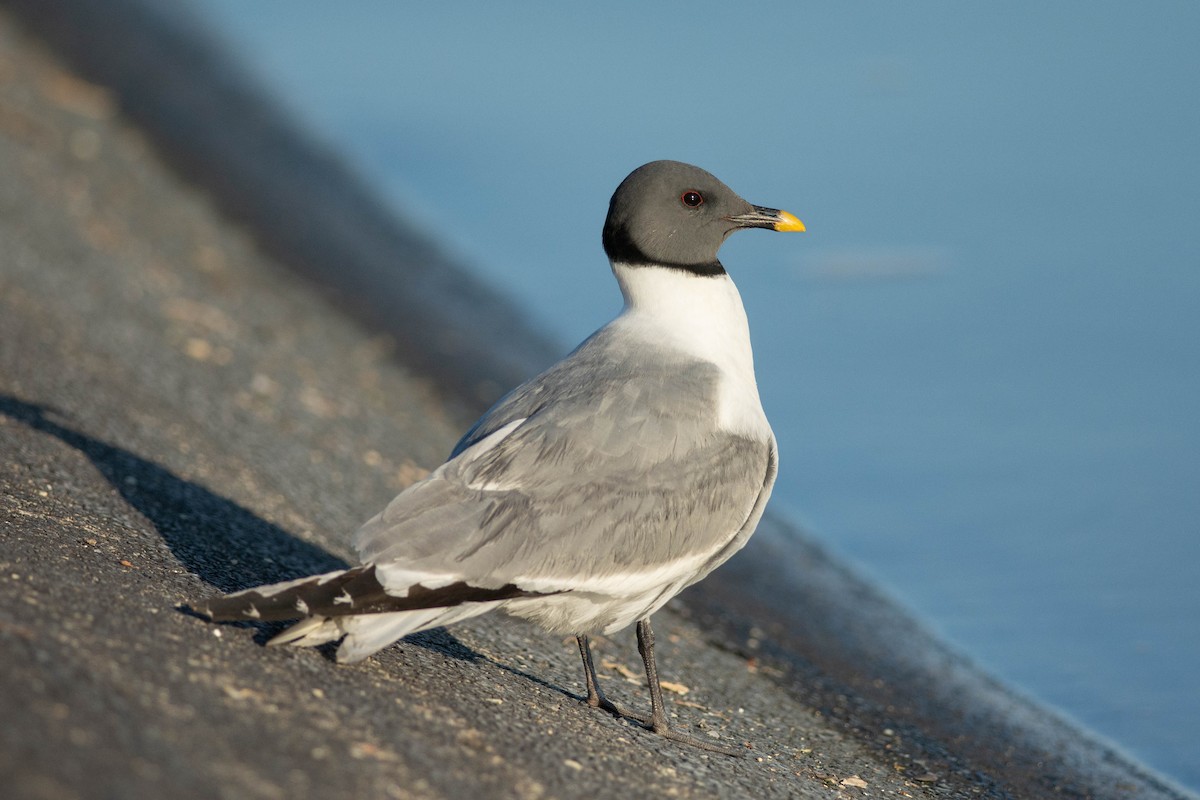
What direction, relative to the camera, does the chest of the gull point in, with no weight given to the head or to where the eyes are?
to the viewer's right
